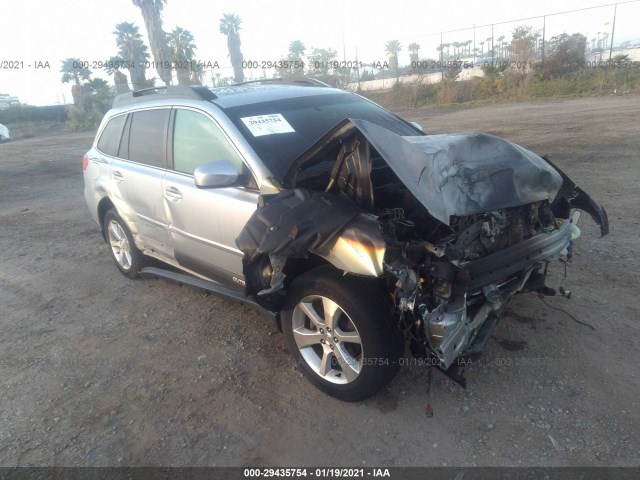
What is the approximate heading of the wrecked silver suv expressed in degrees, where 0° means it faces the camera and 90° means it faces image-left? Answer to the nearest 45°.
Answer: approximately 315°

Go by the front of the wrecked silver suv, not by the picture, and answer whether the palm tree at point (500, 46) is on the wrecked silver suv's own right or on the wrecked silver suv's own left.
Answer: on the wrecked silver suv's own left

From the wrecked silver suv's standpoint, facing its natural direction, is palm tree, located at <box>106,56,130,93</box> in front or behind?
behind

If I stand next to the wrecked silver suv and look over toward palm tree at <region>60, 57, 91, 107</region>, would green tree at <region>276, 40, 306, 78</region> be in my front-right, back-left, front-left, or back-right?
front-right

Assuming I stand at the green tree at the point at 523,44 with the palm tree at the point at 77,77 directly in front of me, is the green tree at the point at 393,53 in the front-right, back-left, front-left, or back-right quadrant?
front-right

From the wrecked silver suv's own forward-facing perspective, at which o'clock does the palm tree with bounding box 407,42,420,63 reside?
The palm tree is roughly at 8 o'clock from the wrecked silver suv.

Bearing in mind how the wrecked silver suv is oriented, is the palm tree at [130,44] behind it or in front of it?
behind

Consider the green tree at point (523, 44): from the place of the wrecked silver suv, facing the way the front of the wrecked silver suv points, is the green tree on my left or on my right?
on my left

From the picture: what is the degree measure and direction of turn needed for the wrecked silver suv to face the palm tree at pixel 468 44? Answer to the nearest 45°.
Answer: approximately 135° to its left

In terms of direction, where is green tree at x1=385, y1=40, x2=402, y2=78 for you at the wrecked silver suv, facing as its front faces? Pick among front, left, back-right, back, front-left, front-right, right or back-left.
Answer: back-left

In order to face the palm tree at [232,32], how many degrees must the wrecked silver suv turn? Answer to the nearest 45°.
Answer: approximately 135° to its left

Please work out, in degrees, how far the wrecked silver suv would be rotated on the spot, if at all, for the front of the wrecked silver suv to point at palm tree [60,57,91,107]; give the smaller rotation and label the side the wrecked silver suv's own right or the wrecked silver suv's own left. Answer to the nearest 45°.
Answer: approximately 180°
